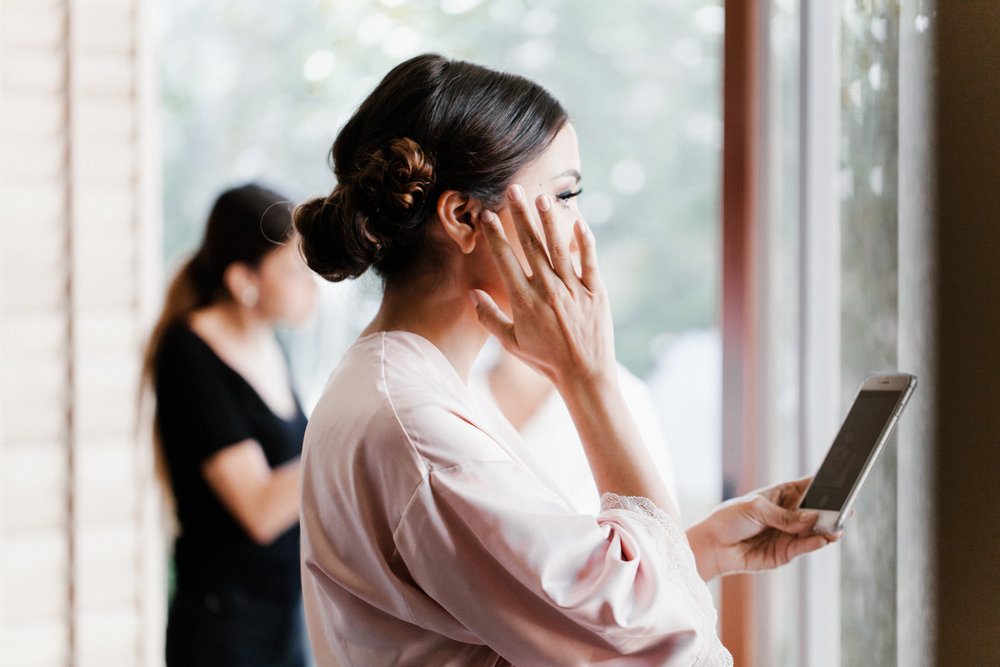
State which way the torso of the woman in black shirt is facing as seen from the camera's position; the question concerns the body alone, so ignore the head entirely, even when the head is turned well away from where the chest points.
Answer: to the viewer's right

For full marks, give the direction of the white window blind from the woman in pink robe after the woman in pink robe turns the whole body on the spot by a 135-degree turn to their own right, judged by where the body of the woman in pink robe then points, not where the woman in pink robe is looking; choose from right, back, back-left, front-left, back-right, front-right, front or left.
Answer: right

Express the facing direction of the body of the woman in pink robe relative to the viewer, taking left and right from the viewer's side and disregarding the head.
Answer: facing to the right of the viewer

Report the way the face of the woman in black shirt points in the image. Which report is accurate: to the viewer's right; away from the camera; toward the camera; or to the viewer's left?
to the viewer's right
